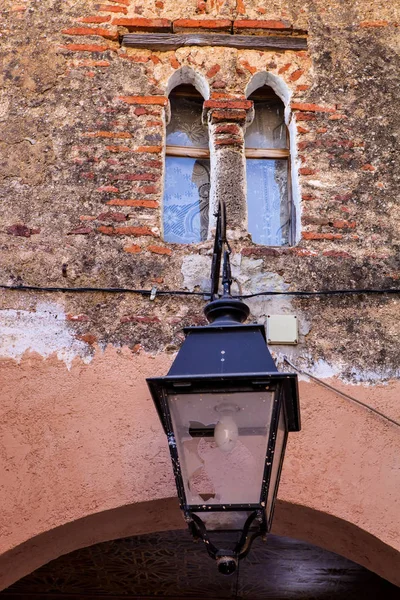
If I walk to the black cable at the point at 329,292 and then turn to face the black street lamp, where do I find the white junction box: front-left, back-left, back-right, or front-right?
front-right

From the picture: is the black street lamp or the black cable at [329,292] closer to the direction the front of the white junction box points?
the black street lamp

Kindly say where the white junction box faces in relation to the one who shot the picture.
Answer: facing the viewer

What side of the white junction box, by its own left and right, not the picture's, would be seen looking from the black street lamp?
front
